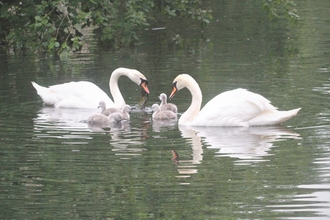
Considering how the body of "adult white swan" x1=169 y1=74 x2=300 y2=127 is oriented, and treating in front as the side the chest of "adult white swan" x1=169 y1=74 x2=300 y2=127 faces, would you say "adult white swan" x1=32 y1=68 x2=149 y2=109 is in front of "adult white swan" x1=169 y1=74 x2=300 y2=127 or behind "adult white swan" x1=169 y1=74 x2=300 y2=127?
in front

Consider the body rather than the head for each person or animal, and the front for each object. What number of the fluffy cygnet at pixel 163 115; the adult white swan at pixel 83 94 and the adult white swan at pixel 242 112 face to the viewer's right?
1

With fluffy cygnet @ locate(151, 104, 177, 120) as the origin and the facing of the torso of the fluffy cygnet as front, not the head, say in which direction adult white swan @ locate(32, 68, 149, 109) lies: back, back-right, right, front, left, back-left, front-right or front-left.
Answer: front-right

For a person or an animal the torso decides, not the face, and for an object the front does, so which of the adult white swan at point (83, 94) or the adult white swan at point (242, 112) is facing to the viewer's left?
the adult white swan at point (242, 112)

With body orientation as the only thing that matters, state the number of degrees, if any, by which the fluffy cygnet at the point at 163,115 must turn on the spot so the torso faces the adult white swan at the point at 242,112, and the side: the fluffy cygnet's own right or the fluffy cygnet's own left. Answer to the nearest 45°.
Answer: approximately 135° to the fluffy cygnet's own left

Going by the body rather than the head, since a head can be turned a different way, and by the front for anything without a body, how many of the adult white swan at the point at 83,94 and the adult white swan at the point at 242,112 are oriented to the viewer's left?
1

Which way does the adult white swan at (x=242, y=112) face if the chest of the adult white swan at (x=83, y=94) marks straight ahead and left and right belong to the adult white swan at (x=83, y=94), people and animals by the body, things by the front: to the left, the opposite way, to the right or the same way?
the opposite way

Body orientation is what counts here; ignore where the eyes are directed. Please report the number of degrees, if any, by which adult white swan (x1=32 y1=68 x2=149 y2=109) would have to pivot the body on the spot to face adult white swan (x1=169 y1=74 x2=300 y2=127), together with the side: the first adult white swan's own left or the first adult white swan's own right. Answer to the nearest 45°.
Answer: approximately 45° to the first adult white swan's own right

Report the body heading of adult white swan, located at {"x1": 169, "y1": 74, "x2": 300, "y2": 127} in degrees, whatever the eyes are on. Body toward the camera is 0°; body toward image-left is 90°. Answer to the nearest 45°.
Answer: approximately 90°

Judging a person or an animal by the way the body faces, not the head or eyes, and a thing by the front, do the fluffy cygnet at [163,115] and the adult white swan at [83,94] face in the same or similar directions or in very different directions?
very different directions

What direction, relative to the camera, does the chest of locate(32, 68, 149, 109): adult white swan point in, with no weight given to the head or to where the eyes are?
to the viewer's right

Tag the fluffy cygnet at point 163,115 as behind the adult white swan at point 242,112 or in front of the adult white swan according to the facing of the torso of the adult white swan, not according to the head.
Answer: in front
